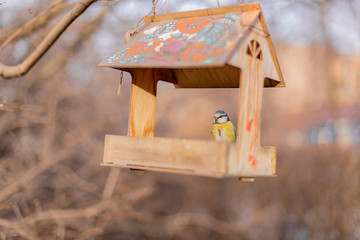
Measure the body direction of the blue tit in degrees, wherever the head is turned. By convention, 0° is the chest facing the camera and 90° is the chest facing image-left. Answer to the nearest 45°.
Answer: approximately 45°
